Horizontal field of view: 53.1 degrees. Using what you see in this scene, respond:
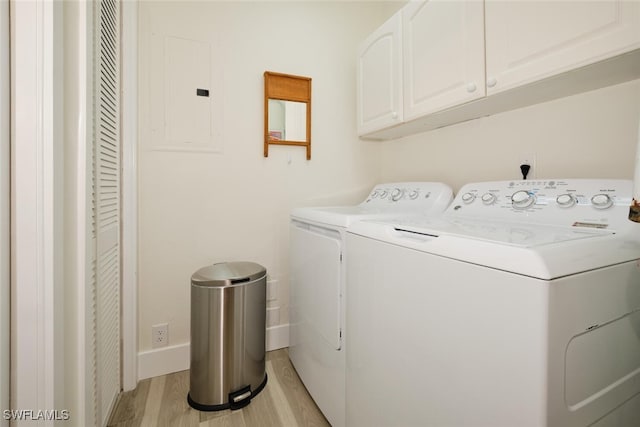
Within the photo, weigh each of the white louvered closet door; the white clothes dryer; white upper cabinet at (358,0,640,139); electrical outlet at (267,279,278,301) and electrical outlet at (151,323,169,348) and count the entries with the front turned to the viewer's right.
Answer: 1

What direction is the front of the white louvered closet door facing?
to the viewer's right

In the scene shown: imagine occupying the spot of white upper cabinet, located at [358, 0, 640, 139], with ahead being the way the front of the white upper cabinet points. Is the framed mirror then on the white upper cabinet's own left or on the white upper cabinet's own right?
on the white upper cabinet's own right

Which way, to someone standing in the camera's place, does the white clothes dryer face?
facing the viewer and to the left of the viewer

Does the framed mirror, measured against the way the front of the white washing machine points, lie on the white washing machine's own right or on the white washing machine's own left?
on the white washing machine's own right

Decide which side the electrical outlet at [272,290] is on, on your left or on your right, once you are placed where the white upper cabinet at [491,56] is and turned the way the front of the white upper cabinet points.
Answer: on your right

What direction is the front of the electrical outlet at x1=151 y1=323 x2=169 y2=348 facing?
toward the camera

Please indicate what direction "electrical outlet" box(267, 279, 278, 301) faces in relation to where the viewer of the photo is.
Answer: facing the viewer

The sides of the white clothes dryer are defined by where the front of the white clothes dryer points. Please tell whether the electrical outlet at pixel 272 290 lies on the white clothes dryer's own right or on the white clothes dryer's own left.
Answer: on the white clothes dryer's own right

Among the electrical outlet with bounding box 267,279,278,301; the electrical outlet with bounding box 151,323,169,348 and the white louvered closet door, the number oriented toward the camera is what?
2

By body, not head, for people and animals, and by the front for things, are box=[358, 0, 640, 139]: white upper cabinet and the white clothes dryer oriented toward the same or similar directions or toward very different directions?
same or similar directions

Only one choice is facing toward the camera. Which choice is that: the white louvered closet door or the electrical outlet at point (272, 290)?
the electrical outlet

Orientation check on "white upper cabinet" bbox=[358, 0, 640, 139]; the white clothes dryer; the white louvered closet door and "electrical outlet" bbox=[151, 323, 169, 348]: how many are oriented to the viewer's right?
1

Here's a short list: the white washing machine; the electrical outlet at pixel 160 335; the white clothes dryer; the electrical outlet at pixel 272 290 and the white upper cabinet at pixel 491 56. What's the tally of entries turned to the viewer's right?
0

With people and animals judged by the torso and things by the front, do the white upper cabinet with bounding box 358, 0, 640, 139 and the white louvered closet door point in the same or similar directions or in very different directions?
very different directions
